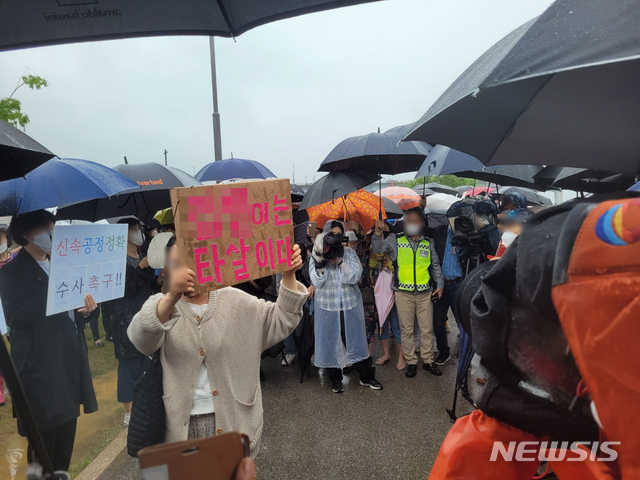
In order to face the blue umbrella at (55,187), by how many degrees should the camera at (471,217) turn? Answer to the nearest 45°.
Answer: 0° — it already faces it

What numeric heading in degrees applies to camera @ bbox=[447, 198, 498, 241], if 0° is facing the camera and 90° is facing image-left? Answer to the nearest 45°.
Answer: approximately 45°

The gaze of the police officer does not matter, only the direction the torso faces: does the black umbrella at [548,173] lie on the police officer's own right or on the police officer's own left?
on the police officer's own left

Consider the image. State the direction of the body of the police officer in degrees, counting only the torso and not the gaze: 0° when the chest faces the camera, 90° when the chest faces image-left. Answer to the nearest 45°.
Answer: approximately 0°
